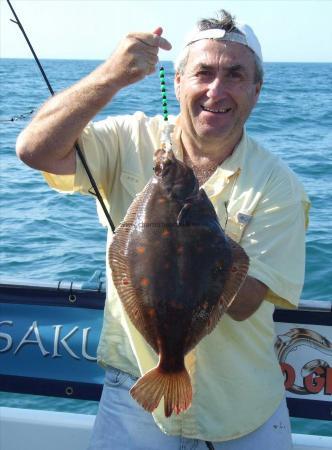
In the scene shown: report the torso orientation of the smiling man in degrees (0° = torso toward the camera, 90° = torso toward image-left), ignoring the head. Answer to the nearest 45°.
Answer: approximately 0°
